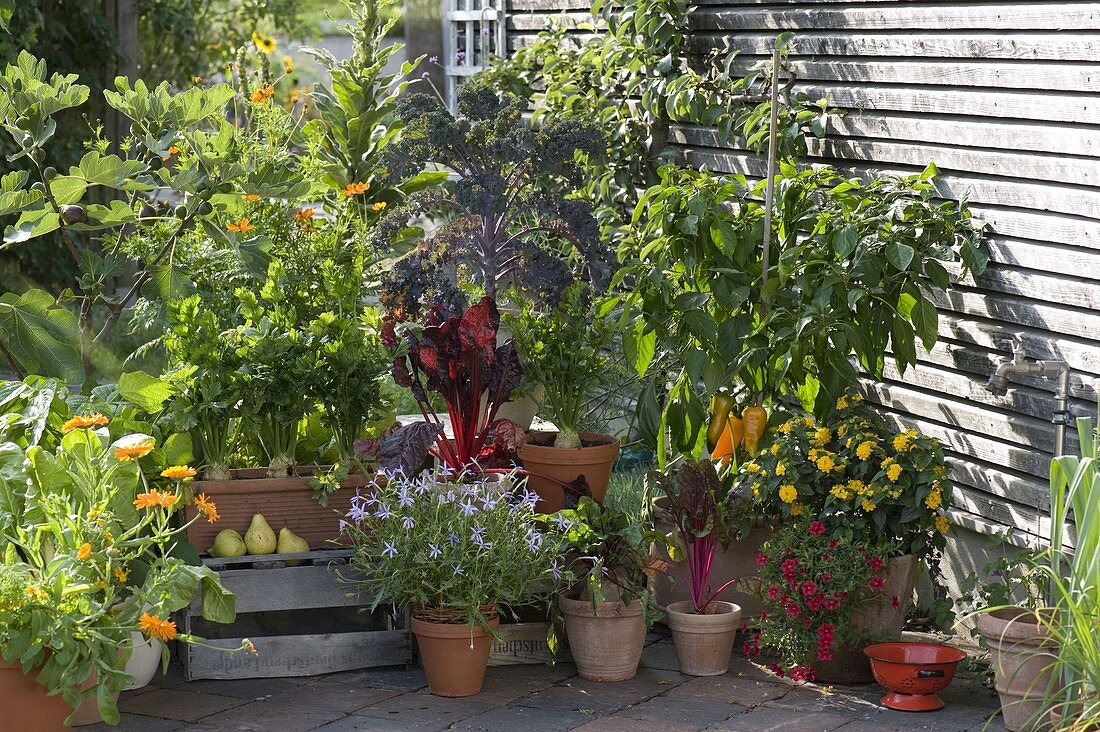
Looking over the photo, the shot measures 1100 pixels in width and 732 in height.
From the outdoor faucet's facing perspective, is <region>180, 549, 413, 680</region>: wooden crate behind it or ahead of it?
ahead

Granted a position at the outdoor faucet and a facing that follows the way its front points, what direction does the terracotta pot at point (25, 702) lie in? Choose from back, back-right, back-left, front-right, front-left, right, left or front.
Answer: front-left

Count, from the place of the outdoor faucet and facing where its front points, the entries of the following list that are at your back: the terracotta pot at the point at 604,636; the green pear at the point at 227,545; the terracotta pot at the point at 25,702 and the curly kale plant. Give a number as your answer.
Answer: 0

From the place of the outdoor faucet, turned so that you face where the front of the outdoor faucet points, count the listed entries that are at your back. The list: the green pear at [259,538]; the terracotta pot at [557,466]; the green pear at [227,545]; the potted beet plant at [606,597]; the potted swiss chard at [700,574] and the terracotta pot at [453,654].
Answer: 0

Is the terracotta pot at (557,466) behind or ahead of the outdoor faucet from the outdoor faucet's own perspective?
ahead

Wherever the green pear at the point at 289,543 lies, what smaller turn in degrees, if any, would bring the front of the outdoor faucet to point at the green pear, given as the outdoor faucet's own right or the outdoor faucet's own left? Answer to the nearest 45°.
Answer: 0° — it already faces it

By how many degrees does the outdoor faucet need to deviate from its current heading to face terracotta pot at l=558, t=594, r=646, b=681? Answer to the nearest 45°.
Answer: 0° — it already faces it

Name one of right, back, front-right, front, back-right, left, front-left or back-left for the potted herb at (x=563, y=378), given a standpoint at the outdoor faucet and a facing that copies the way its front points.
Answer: front

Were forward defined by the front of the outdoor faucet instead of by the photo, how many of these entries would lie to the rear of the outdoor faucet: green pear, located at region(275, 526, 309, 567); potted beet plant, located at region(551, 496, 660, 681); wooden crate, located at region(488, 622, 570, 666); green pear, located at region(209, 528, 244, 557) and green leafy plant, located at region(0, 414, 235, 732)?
0

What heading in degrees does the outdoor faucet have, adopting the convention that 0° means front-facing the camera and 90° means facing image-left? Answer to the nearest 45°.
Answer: approximately 90°

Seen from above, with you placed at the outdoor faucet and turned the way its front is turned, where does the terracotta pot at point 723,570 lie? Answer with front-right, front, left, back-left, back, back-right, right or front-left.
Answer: front

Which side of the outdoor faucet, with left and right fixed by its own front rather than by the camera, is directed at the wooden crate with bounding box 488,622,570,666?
front

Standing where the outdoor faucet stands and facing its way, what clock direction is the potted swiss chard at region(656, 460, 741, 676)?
The potted swiss chard is roughly at 12 o'clock from the outdoor faucet.
